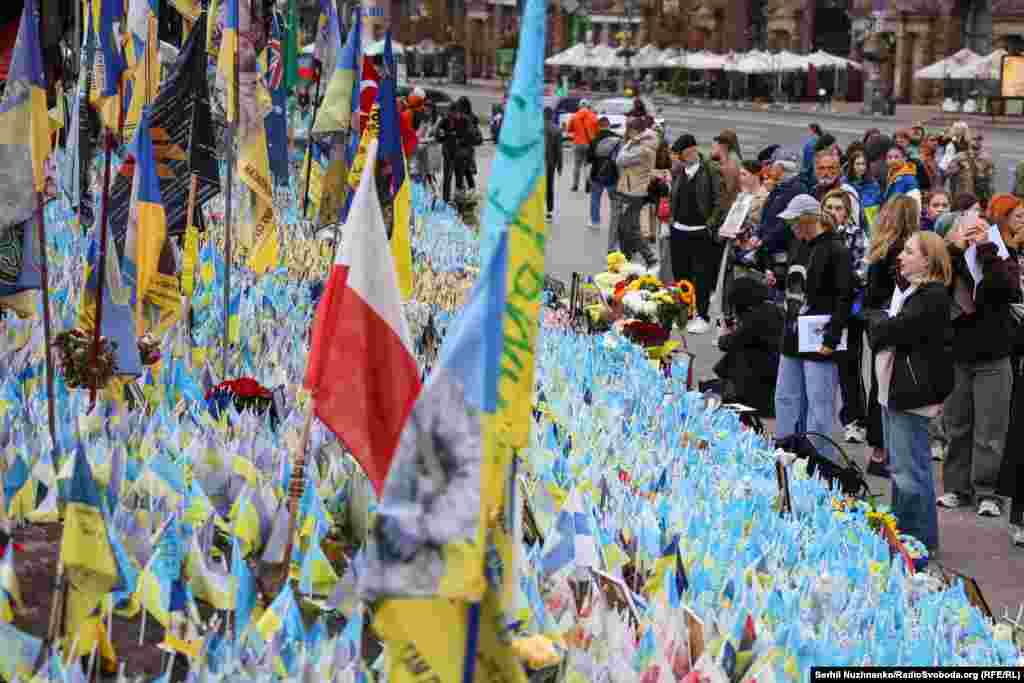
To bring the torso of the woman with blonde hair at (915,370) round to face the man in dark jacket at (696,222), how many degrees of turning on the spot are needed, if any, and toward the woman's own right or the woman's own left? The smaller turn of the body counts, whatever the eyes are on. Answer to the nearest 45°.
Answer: approximately 90° to the woman's own right

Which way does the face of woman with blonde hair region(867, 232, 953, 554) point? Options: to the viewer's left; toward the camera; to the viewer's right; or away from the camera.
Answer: to the viewer's left

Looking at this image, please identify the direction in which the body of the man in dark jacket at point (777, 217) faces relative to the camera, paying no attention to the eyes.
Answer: to the viewer's left

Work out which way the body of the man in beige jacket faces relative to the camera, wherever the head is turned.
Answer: to the viewer's left

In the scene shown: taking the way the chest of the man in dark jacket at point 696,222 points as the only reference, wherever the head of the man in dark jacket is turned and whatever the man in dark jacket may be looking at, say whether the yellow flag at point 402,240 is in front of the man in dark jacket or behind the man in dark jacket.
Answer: in front

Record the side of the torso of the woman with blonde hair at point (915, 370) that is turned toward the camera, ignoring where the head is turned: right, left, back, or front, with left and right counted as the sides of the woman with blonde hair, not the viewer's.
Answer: left

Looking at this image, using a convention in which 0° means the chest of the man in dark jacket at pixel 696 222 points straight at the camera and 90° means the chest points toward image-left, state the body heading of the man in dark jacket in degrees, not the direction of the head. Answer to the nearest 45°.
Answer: approximately 45°

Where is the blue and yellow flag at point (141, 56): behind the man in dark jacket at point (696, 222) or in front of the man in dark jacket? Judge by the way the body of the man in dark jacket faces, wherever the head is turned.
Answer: in front

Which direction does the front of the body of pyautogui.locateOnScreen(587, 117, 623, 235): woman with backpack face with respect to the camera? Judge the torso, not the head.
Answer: away from the camera
